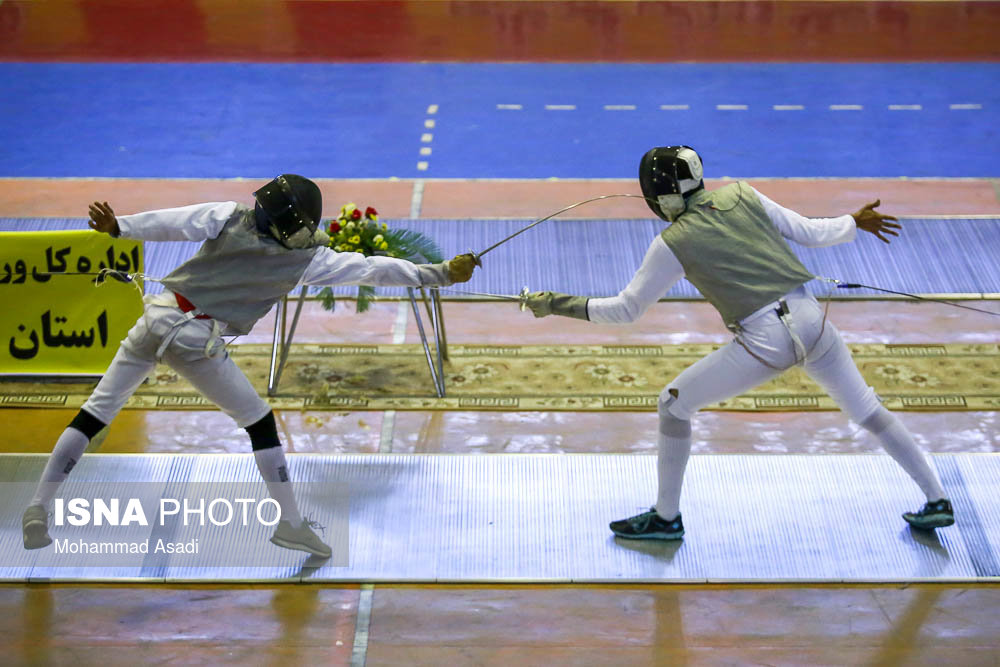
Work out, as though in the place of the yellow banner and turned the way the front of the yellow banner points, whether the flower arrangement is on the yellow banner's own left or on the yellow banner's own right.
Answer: on the yellow banner's own left

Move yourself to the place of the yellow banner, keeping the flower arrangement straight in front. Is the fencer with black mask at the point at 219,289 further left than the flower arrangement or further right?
right

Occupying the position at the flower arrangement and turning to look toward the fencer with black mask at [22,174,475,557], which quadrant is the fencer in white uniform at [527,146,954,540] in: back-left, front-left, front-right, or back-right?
front-left

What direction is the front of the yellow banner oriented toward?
toward the camera

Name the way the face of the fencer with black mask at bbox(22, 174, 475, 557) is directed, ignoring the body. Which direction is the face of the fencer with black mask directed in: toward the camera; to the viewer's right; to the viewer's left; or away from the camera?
to the viewer's right

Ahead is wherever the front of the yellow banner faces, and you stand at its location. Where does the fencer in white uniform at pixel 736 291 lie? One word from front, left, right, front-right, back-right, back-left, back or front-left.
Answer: front-left

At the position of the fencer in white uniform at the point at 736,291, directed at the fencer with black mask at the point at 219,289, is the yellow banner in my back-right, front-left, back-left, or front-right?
front-right

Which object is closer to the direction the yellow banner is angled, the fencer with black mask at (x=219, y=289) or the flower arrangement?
the fencer with black mask

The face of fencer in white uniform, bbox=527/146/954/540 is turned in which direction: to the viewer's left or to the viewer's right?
to the viewer's left

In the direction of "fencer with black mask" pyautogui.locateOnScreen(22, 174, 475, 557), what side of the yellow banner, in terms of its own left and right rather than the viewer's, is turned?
front
